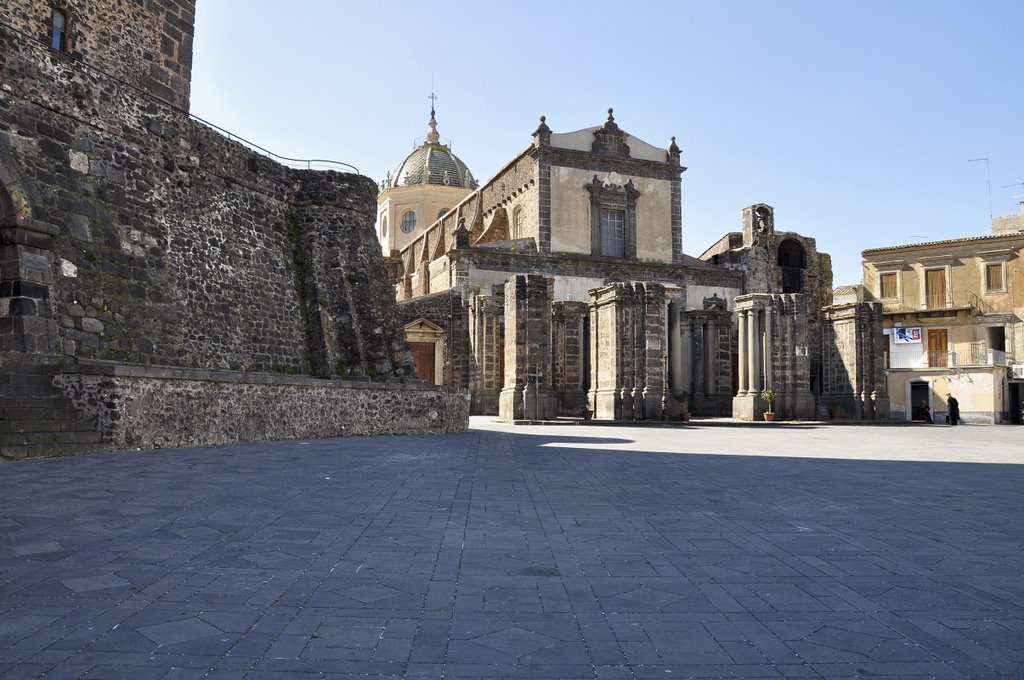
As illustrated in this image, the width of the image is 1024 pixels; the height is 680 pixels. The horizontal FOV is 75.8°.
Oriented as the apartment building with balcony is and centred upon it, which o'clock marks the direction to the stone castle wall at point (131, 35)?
The stone castle wall is roughly at 1 o'clock from the apartment building with balcony.

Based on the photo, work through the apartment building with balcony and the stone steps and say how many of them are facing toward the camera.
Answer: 1

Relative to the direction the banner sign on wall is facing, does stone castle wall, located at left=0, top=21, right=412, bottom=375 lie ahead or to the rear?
ahead

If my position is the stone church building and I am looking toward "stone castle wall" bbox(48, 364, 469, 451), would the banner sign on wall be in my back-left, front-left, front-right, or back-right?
back-left

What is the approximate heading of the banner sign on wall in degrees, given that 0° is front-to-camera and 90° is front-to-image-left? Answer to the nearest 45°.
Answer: approximately 0°

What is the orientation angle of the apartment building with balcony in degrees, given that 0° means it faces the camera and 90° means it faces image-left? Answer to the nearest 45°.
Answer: approximately 0°
